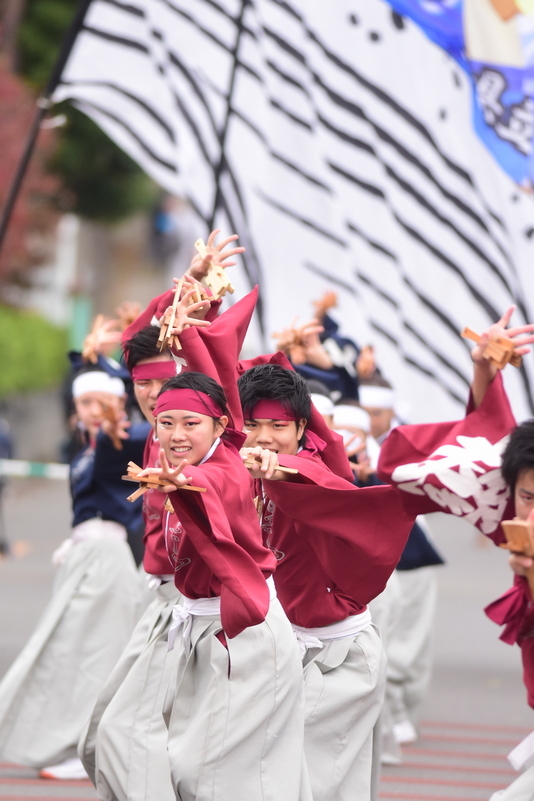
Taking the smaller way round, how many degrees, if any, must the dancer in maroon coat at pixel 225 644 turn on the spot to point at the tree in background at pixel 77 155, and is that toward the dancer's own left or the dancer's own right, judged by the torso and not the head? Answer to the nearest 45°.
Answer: approximately 135° to the dancer's own right

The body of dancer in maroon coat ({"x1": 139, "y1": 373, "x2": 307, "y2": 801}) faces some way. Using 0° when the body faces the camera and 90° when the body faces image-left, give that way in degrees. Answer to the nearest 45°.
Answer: approximately 45°
